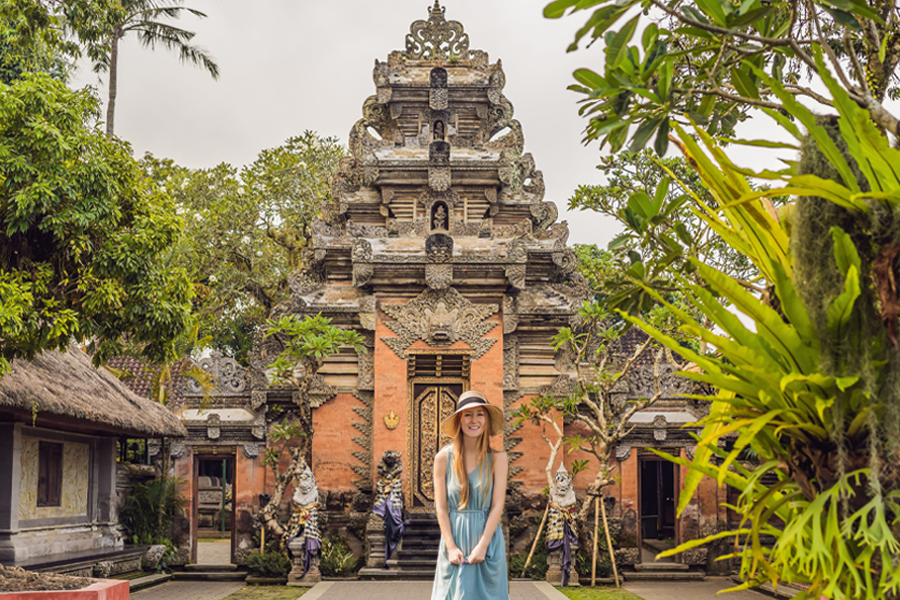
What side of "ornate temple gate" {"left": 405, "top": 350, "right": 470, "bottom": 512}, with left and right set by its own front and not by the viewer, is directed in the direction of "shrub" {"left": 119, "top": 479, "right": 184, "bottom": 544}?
right

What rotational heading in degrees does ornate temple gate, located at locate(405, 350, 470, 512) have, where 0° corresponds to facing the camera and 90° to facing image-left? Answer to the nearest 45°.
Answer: approximately 0°

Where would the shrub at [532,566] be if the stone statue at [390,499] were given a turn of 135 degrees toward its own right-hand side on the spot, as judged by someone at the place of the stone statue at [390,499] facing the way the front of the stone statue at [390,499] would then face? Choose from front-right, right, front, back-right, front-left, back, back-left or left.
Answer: back-right

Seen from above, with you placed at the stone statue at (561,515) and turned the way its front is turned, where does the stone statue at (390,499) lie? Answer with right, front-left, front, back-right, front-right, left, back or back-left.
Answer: right

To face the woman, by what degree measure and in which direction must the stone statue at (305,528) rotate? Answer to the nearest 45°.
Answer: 0° — it already faces them
